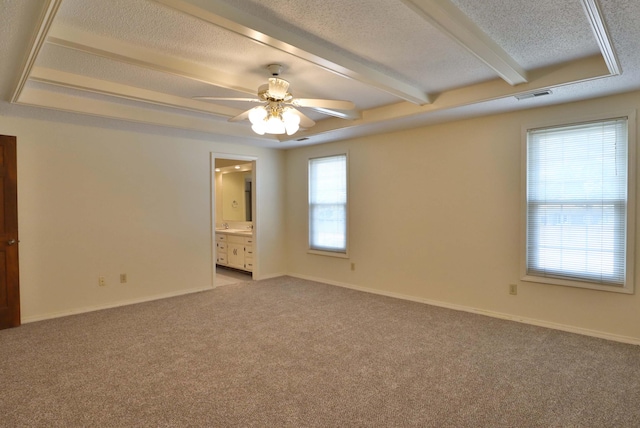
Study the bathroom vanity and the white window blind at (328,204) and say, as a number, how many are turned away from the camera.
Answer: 0

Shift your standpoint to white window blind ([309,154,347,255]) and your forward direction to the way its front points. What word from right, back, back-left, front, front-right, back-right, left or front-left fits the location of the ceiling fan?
front-left

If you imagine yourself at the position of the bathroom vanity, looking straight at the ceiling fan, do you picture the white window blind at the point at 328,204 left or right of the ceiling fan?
left

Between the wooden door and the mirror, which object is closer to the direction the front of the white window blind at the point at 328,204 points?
the wooden door

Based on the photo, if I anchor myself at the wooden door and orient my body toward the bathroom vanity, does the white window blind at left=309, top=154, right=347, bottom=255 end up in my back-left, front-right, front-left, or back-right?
front-right

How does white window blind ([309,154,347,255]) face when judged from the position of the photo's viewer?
facing the viewer and to the left of the viewer

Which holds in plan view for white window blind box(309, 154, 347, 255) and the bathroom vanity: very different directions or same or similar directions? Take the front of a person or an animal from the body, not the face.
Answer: same or similar directions

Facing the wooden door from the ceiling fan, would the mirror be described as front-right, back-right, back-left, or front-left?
front-right

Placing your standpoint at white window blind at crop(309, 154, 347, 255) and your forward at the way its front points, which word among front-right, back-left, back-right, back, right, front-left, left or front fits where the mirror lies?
right

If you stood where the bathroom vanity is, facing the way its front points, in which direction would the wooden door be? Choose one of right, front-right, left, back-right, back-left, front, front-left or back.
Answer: front

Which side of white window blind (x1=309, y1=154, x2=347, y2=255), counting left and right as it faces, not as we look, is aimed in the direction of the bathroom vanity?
right

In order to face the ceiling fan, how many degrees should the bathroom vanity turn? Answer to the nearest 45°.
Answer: approximately 45° to its left

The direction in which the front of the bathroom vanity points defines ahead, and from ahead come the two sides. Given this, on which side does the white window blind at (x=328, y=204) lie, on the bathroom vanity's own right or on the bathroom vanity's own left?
on the bathroom vanity's own left
